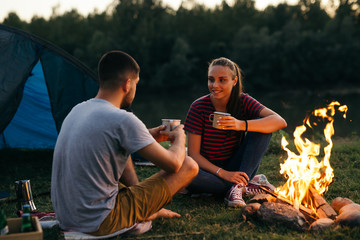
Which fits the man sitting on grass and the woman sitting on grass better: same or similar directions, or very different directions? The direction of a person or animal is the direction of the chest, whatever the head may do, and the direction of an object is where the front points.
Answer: very different directions

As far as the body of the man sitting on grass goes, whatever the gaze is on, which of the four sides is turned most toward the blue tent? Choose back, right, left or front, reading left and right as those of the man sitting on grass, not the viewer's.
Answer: left

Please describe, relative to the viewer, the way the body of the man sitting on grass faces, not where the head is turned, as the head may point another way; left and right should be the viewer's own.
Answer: facing away from the viewer and to the right of the viewer

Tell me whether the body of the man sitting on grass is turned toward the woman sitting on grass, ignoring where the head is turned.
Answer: yes

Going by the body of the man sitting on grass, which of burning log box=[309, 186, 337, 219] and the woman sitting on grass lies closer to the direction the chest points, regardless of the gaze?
the woman sitting on grass

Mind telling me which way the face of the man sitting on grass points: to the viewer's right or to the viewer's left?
to the viewer's right
